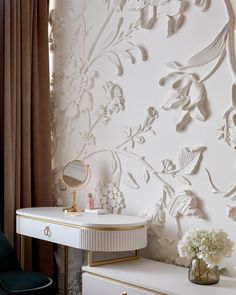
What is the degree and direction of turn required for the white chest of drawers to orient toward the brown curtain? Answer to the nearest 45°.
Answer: approximately 90° to its right

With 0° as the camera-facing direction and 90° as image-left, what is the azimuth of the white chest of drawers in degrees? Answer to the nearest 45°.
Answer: approximately 45°

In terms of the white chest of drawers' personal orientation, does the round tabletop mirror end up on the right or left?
on its right

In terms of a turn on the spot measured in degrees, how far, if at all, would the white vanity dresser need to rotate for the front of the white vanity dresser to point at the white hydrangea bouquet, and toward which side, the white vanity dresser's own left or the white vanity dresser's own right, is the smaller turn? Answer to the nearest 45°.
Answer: approximately 90° to the white vanity dresser's own left

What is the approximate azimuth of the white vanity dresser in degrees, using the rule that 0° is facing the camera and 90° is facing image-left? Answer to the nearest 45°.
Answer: approximately 45°

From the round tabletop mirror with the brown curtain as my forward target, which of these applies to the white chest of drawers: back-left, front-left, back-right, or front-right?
back-left
